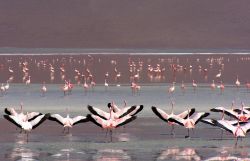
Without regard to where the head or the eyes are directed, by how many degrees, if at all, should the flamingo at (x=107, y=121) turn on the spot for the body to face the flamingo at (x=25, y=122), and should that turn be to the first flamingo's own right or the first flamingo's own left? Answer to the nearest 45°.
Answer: approximately 90° to the first flamingo's own left

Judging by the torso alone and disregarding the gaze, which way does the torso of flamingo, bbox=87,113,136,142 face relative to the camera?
away from the camera

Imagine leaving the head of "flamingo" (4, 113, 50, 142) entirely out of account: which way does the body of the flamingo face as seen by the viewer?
away from the camera

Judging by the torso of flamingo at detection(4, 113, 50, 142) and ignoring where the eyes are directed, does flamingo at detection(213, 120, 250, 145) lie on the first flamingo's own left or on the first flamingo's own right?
on the first flamingo's own right

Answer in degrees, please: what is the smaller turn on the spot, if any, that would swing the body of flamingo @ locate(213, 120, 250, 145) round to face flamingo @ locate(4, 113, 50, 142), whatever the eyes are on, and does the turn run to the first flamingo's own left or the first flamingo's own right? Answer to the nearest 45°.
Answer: approximately 90° to the first flamingo's own left

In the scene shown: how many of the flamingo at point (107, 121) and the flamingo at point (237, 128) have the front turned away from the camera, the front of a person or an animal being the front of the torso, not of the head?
2

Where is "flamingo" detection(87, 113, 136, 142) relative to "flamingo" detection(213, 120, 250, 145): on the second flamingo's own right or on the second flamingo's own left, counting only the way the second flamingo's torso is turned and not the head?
on the second flamingo's own left
